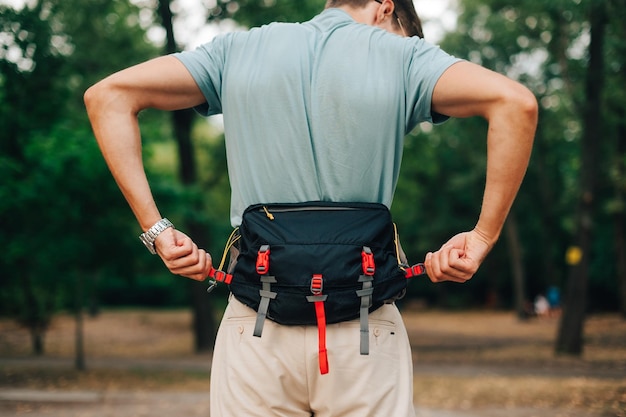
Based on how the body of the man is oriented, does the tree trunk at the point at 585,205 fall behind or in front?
in front

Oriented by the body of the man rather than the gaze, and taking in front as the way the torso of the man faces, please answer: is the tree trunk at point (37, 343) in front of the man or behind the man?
in front

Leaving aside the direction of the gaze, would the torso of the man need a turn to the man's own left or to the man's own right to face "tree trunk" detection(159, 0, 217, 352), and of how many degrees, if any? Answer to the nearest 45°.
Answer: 0° — they already face it

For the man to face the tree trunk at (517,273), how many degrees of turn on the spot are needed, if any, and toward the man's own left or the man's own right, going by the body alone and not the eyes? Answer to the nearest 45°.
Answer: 0° — they already face it

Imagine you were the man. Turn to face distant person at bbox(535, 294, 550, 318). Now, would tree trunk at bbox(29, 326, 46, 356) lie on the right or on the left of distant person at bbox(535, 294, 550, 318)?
left

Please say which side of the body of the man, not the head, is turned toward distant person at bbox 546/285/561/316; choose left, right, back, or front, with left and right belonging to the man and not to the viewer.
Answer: front

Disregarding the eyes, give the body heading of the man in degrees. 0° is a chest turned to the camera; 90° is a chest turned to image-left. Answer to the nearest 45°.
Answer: approximately 180°
